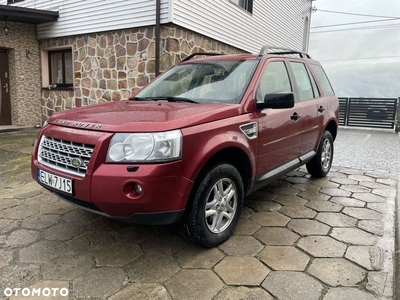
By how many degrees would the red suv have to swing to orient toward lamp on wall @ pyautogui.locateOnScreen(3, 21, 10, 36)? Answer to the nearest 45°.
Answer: approximately 90° to its right

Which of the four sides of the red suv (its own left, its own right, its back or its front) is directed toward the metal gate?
back
